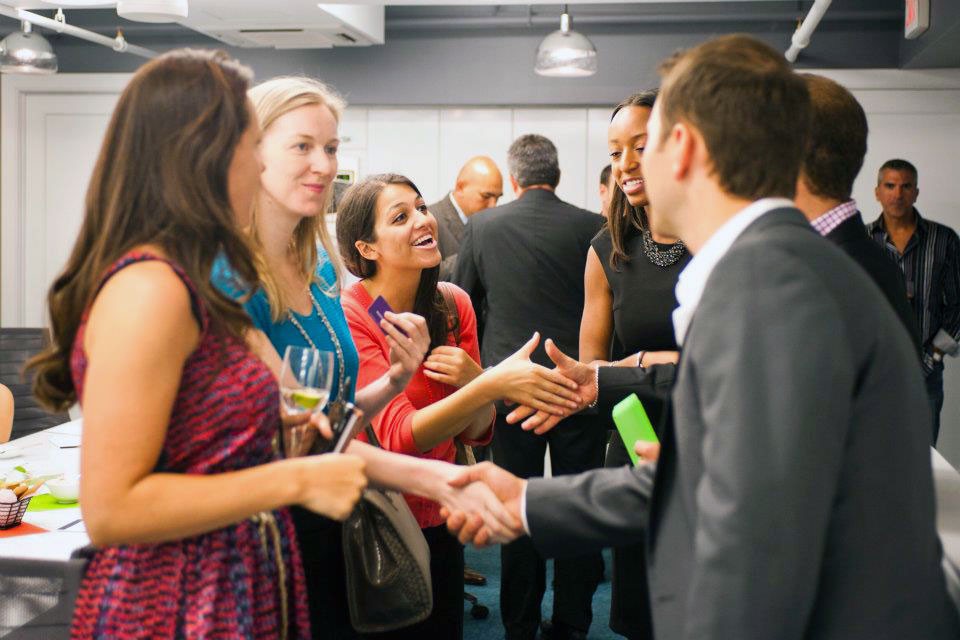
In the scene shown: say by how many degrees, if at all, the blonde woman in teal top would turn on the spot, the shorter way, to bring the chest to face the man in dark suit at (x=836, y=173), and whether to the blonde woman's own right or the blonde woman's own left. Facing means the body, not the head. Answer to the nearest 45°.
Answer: approximately 45° to the blonde woman's own left

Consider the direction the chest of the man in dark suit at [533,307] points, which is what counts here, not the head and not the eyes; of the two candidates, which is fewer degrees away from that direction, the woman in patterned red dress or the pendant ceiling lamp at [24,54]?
the pendant ceiling lamp

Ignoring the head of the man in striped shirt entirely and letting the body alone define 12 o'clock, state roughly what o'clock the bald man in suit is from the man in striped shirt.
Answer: The bald man in suit is roughly at 2 o'clock from the man in striped shirt.

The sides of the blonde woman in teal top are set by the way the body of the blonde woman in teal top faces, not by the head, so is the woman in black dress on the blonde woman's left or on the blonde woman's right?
on the blonde woman's left

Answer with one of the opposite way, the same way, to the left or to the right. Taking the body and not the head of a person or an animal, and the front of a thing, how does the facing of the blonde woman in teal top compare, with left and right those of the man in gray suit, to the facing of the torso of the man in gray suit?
the opposite way

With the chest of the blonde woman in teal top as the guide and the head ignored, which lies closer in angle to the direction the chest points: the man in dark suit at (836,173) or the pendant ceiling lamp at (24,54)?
the man in dark suit

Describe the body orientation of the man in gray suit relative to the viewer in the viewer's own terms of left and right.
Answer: facing away from the viewer and to the left of the viewer

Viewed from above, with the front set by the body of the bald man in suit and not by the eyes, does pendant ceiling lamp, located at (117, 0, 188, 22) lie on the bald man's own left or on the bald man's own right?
on the bald man's own right

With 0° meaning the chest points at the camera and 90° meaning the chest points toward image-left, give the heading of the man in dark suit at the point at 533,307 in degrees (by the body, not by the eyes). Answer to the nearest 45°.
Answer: approximately 180°

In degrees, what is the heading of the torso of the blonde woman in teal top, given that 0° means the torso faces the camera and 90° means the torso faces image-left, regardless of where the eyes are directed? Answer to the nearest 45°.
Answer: approximately 315°
